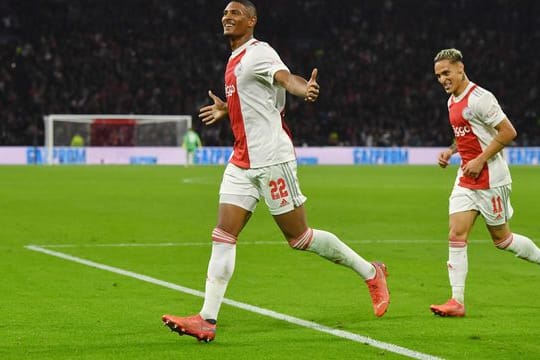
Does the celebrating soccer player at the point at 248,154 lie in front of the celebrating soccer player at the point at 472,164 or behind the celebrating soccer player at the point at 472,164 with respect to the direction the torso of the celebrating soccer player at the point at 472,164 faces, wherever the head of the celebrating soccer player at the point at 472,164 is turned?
in front

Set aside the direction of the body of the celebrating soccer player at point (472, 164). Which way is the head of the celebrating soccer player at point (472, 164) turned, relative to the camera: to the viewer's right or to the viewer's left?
to the viewer's left

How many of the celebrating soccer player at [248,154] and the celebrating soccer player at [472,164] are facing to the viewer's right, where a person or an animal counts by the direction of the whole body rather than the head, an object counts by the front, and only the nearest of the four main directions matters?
0

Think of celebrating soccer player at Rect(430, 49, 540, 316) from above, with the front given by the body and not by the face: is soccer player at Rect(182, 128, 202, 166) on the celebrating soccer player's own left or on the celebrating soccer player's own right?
on the celebrating soccer player's own right

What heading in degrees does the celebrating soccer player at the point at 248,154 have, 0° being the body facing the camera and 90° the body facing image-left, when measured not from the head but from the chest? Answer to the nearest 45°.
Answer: approximately 45°

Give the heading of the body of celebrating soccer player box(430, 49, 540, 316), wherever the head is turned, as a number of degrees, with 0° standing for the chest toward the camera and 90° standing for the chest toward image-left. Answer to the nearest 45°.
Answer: approximately 45°

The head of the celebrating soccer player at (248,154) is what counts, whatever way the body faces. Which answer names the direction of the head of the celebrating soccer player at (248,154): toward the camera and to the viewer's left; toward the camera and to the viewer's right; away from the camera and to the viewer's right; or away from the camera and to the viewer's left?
toward the camera and to the viewer's left

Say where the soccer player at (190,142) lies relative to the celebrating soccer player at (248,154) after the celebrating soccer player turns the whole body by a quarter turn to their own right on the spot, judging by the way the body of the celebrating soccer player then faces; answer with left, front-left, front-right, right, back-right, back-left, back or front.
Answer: front-right
